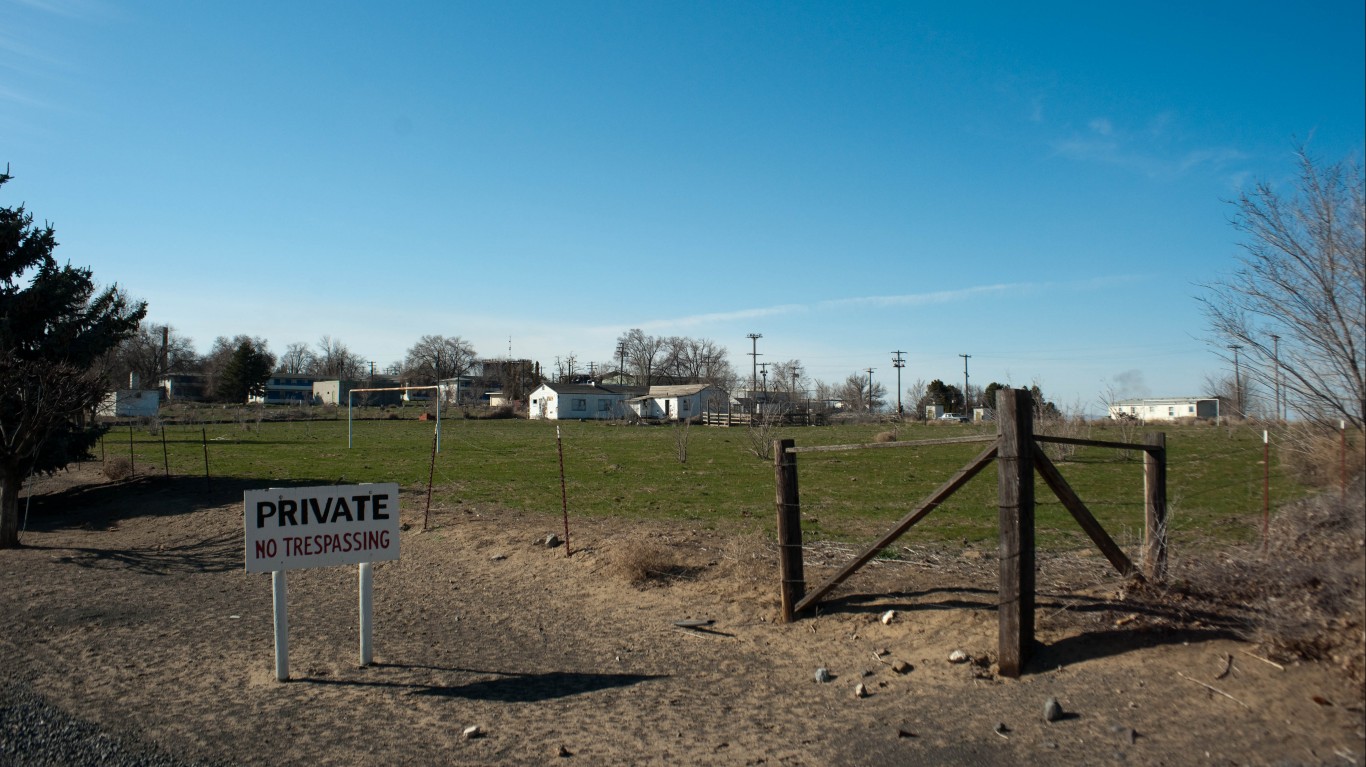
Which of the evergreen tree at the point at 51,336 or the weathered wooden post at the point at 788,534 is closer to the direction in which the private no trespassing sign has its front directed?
the weathered wooden post

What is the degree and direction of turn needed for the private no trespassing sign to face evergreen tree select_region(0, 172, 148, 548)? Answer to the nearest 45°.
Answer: approximately 180°

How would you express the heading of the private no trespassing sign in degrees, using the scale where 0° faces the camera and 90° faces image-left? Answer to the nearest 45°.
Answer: approximately 0°

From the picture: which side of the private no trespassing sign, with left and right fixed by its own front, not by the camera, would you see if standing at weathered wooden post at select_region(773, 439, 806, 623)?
left

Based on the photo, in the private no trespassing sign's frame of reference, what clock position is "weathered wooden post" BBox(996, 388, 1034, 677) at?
The weathered wooden post is roughly at 10 o'clock from the private no trespassing sign.

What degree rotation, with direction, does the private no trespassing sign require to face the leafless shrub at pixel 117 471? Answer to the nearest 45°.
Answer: approximately 180°

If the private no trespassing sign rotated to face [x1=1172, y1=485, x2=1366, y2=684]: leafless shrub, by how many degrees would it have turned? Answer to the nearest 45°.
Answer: approximately 45° to its left

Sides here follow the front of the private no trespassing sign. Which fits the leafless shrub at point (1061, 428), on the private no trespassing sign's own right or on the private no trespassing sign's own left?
on the private no trespassing sign's own left

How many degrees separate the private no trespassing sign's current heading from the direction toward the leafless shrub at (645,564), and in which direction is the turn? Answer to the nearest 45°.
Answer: approximately 90° to its left
